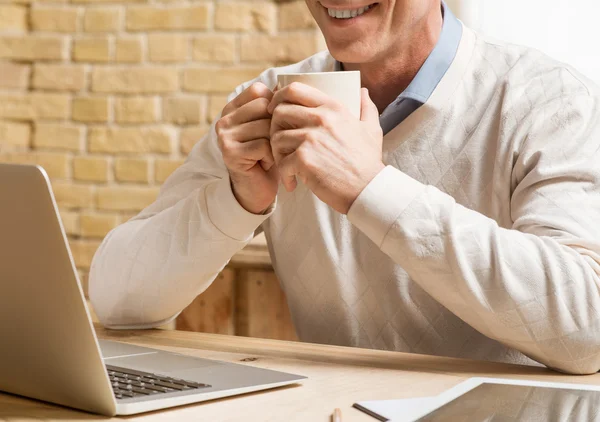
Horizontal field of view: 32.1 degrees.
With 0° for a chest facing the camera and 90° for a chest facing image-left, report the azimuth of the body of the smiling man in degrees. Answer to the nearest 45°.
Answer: approximately 45°

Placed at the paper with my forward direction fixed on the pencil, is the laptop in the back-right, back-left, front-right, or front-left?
front-right

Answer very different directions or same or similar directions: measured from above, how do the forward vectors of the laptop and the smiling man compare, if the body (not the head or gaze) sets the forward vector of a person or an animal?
very different directions

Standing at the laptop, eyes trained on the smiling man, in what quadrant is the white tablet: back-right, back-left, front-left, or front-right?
front-right

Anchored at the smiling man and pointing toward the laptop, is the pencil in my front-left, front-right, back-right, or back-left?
front-left

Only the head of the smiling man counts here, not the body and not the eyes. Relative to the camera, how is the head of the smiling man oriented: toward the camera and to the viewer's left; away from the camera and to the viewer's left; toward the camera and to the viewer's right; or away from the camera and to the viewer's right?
toward the camera and to the viewer's left

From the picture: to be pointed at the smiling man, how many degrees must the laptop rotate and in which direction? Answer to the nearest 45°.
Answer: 0° — it already faces them

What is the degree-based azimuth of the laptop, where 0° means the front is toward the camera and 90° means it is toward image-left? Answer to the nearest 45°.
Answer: approximately 225°
